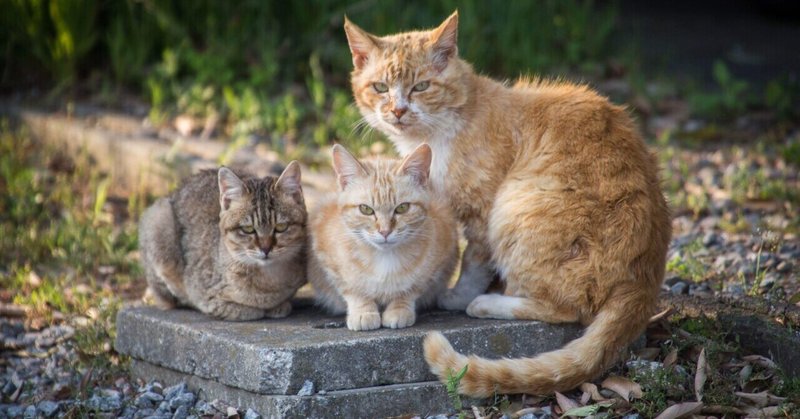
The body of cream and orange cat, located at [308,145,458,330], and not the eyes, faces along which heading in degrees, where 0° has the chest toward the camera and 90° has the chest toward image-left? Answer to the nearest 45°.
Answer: approximately 0°

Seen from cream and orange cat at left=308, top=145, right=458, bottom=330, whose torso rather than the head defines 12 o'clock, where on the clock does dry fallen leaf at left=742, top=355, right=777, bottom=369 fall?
The dry fallen leaf is roughly at 9 o'clock from the cream and orange cat.

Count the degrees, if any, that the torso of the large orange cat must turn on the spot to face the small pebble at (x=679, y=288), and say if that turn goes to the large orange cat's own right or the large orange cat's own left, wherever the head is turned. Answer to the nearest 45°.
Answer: approximately 135° to the large orange cat's own right

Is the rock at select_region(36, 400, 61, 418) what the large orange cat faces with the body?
yes

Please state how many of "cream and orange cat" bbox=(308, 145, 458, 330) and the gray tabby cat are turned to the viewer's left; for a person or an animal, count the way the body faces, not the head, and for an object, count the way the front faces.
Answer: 0

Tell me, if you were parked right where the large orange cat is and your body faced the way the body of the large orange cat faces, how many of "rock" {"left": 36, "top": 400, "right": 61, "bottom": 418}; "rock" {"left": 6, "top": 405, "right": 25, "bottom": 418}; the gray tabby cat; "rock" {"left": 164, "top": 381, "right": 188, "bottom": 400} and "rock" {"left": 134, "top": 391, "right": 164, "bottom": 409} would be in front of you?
5

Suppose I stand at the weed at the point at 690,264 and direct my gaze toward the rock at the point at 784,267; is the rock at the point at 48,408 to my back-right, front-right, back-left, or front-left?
back-right

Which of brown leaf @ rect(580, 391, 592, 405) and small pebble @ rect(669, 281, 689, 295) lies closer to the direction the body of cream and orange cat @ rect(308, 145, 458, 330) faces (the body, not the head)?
the brown leaf

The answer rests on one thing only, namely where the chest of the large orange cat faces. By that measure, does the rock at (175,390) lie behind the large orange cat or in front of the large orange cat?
in front

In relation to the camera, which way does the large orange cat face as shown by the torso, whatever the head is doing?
to the viewer's left

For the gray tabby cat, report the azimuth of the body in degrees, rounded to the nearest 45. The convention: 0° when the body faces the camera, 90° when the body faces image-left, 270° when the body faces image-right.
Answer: approximately 315°

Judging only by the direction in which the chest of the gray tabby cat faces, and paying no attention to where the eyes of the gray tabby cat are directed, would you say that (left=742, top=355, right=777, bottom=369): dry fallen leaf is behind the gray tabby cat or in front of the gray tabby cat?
in front

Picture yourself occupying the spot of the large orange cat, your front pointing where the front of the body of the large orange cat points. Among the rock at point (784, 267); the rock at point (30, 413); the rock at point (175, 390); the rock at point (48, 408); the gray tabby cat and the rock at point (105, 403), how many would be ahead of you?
5

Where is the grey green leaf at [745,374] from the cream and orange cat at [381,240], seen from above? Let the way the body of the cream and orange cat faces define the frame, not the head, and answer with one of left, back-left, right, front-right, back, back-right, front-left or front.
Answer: left
